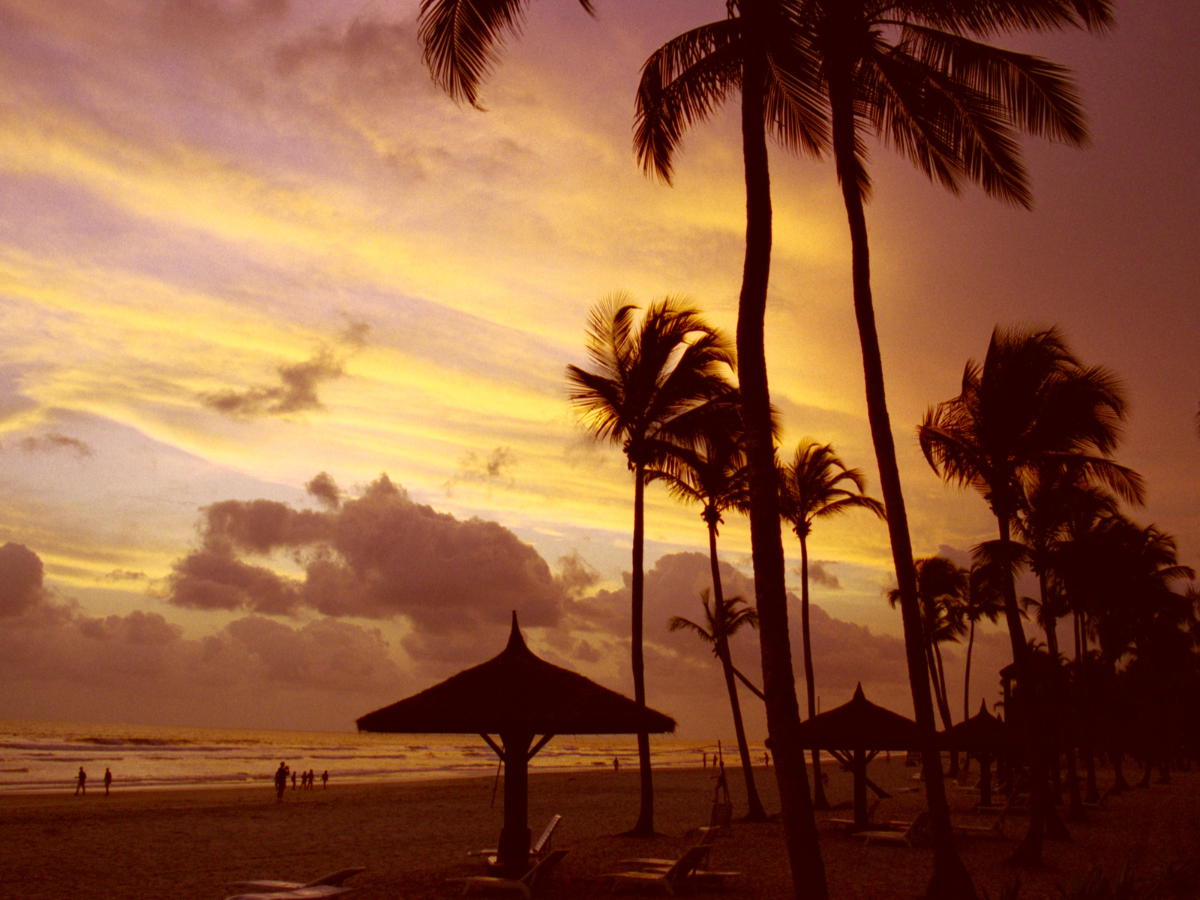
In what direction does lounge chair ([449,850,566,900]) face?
to the viewer's left

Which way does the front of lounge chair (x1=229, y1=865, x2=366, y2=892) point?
to the viewer's left

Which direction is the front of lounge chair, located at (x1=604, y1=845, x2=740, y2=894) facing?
to the viewer's left

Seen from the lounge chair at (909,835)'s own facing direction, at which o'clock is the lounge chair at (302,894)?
the lounge chair at (302,894) is roughly at 10 o'clock from the lounge chair at (909,835).

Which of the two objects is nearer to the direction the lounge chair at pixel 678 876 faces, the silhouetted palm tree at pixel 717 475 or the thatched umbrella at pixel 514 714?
the thatched umbrella

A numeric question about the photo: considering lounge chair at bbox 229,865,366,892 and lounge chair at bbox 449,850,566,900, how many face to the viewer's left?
2

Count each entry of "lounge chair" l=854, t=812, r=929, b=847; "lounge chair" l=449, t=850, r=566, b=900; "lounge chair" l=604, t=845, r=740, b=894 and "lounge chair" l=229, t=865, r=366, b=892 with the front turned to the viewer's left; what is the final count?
4

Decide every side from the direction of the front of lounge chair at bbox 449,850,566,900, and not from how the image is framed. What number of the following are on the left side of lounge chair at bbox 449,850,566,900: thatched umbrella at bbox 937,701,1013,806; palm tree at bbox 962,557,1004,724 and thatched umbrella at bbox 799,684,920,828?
0

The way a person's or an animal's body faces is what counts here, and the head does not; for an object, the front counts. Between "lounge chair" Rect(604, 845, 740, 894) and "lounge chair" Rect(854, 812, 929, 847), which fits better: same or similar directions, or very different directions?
same or similar directions

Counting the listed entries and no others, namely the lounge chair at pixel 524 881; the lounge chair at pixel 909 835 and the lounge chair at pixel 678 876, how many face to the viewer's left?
3

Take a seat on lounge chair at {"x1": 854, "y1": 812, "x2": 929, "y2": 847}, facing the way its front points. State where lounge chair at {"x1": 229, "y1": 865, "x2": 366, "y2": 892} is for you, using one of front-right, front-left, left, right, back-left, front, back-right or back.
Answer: front-left

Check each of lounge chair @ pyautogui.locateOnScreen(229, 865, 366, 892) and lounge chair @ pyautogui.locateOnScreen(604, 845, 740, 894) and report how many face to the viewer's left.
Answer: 2

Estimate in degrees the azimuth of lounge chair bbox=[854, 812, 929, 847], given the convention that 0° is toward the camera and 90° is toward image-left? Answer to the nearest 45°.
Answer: approximately 90°
